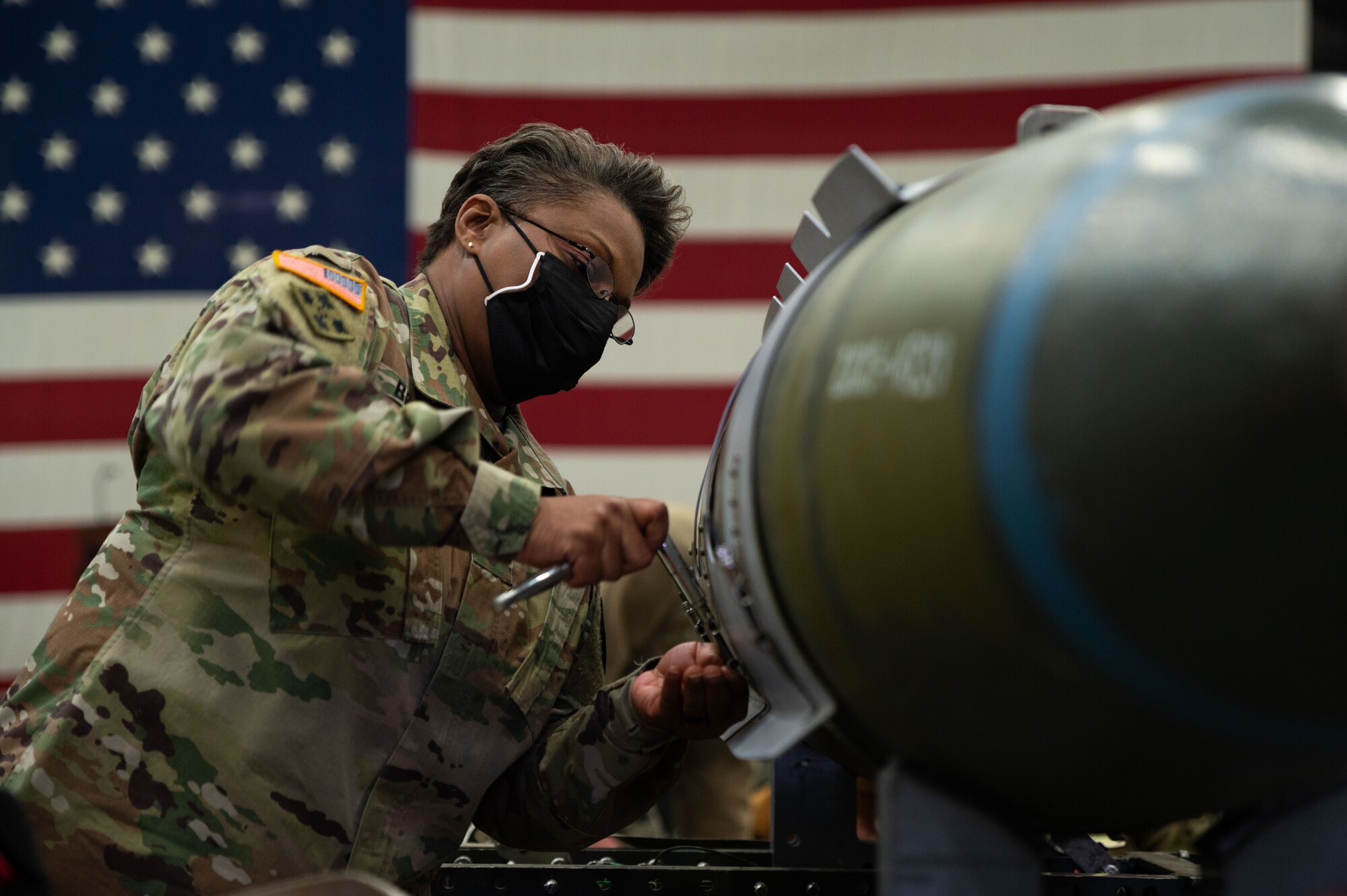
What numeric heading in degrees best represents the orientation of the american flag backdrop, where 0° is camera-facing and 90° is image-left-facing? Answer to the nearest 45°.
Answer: approximately 0°

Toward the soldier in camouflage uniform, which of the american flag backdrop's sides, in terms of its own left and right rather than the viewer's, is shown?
front

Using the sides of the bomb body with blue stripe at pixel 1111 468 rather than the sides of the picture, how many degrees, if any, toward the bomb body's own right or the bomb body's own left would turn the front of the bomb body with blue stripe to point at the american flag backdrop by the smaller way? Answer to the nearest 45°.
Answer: approximately 180°

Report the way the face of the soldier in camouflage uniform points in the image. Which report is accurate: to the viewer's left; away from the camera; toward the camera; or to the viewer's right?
to the viewer's right
